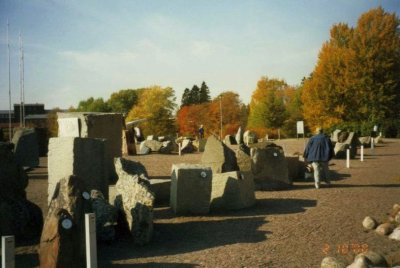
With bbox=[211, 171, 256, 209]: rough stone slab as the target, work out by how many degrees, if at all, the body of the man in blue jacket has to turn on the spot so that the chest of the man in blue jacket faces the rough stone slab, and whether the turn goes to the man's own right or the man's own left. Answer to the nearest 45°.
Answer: approximately 135° to the man's own left

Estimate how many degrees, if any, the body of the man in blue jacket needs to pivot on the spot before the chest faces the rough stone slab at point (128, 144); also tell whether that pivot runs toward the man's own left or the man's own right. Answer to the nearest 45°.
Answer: approximately 45° to the man's own left

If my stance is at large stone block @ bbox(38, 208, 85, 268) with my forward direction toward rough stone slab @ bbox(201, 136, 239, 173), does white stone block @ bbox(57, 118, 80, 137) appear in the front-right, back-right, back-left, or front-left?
front-left

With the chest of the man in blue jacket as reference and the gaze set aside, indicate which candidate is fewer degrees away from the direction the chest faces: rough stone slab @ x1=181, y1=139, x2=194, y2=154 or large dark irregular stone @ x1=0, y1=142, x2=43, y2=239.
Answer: the rough stone slab

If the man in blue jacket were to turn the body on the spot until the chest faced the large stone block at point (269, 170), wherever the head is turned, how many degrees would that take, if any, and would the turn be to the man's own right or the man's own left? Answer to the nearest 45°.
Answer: approximately 90° to the man's own left

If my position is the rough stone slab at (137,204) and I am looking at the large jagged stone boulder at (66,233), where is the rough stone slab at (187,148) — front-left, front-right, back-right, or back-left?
back-right

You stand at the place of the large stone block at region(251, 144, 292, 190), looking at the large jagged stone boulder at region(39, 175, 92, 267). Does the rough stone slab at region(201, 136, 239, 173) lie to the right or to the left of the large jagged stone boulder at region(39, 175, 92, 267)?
right

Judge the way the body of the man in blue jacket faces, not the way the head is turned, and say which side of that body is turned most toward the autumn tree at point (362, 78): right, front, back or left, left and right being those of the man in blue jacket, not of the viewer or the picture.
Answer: front

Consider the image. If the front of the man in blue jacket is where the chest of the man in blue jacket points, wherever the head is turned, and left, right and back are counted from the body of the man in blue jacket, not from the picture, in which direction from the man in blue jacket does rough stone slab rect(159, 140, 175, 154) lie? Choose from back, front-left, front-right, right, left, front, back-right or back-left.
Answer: front-left

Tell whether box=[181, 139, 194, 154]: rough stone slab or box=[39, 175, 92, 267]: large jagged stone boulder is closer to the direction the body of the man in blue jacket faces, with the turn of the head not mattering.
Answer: the rough stone slab

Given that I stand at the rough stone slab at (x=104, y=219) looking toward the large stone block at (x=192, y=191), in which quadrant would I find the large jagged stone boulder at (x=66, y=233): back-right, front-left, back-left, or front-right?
back-right

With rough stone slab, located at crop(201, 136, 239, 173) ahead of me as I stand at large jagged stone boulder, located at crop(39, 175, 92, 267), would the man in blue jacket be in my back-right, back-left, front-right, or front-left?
front-right

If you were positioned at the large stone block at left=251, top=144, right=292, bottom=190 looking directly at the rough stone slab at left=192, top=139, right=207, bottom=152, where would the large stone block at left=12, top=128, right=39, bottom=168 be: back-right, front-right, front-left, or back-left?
front-left

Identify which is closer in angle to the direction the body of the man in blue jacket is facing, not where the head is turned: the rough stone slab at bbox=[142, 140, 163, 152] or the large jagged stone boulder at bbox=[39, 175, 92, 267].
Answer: the rough stone slab

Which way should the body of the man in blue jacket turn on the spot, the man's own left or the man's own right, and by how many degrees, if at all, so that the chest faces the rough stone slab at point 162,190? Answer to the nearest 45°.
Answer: approximately 135° to the man's own left

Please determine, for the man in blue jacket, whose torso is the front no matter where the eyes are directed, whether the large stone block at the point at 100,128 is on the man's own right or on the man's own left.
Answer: on the man's own left

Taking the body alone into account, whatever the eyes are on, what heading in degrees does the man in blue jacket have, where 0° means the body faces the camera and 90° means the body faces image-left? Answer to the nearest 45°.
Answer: approximately 180°
